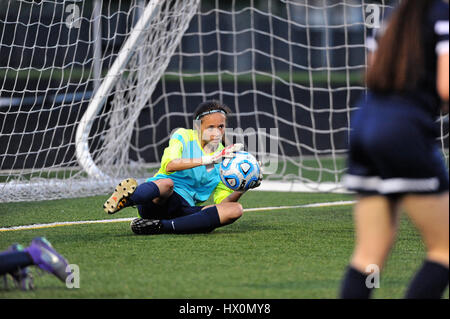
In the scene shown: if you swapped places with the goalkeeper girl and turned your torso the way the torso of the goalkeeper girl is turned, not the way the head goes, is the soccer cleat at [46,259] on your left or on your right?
on your right

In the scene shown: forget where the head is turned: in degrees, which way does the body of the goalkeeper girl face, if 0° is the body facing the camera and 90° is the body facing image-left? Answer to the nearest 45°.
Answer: approximately 315°

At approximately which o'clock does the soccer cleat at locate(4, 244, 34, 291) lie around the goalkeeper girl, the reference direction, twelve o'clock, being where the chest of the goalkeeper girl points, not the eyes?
The soccer cleat is roughly at 2 o'clock from the goalkeeper girl.
